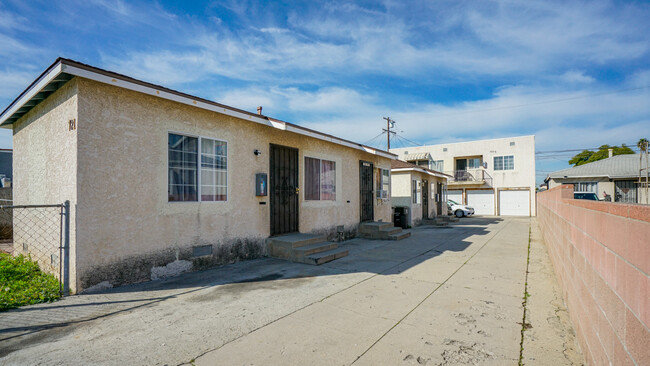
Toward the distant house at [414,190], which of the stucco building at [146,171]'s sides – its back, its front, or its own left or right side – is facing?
left

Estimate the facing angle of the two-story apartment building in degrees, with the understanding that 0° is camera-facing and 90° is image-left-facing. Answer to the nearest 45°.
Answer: approximately 0°

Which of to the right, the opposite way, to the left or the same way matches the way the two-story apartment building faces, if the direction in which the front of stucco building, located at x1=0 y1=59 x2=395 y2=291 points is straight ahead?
to the right

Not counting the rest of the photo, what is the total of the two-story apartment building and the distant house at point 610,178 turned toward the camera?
2

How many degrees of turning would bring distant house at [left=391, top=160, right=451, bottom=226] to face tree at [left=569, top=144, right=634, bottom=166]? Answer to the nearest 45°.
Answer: approximately 90° to its left

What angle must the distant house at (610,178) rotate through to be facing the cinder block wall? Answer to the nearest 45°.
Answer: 0° — it already faces it

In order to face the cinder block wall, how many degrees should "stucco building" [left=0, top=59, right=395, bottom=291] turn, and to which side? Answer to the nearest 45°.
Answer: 0° — it already faces it

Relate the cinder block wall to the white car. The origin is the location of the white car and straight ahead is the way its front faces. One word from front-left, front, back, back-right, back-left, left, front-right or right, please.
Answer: front-right

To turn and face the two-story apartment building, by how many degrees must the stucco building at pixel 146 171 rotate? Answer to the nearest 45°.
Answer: approximately 90° to its left

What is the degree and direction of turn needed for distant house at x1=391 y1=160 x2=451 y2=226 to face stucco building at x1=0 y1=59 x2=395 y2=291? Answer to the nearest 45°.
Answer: approximately 45° to its right

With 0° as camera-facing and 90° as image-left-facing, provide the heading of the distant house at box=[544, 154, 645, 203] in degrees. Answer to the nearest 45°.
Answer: approximately 0°
